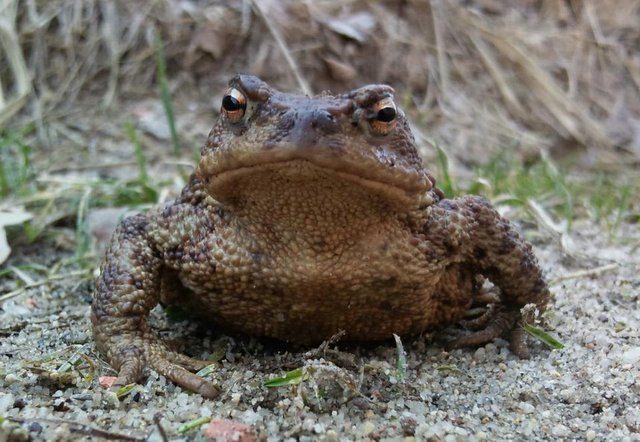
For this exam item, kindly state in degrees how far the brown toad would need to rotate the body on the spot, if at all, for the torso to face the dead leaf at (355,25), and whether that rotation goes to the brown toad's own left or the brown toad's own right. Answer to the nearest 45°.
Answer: approximately 180°

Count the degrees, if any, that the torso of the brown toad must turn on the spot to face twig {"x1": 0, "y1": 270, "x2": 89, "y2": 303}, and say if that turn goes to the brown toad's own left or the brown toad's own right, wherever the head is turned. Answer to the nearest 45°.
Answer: approximately 135° to the brown toad's own right

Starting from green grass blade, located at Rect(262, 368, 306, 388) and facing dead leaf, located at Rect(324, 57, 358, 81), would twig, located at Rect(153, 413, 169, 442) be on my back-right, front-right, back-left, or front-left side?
back-left

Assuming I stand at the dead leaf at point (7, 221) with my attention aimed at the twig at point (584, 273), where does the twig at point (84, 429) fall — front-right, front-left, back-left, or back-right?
front-right

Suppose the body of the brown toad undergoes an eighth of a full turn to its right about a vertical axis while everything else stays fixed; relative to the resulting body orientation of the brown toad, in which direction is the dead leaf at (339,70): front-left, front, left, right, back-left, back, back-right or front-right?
back-right

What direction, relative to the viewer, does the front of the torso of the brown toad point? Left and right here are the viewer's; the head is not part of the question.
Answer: facing the viewer

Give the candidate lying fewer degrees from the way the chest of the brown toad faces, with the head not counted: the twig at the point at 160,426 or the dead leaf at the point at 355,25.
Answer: the twig

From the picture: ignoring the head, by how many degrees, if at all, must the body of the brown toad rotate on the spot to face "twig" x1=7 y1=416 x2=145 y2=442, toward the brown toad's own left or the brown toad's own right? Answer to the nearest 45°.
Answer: approximately 45° to the brown toad's own right

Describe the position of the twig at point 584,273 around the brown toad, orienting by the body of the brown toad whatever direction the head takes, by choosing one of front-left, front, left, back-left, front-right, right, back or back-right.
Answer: back-left

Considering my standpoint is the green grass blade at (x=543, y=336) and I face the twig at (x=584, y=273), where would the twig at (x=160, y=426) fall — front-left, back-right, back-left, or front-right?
back-left

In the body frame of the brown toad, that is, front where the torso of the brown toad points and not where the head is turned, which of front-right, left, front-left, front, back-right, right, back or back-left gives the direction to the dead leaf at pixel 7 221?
back-right
